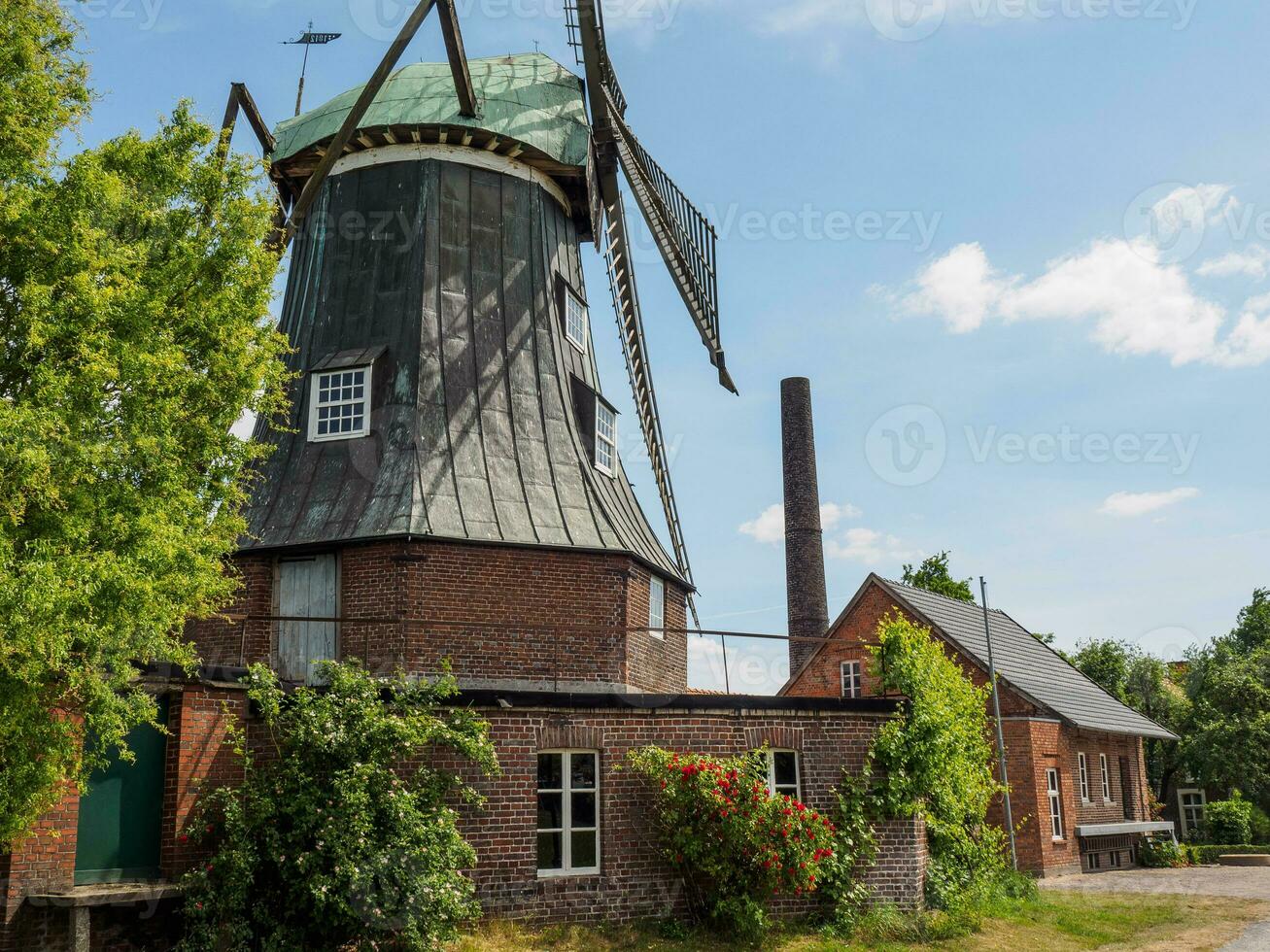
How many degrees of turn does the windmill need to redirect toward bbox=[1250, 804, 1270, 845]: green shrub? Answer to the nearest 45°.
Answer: approximately 45° to its left

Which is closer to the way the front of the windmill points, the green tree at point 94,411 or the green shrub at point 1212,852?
the green shrub

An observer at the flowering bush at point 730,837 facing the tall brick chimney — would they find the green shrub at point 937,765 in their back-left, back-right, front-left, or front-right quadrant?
front-right

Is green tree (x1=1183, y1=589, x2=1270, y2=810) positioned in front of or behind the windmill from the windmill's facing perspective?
in front

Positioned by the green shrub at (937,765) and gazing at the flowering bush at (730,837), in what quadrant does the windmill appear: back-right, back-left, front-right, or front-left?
front-right

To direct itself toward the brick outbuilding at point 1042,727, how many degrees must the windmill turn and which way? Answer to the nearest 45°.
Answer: approximately 45° to its left

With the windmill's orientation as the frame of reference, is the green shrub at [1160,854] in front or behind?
in front

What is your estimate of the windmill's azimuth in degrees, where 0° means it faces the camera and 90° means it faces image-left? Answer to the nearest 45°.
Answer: approximately 270°

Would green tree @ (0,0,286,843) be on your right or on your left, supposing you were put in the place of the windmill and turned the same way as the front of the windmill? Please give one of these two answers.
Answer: on your right

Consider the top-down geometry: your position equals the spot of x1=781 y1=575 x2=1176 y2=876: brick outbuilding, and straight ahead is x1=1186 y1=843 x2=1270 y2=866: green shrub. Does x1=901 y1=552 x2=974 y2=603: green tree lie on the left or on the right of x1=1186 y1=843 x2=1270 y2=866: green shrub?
left
